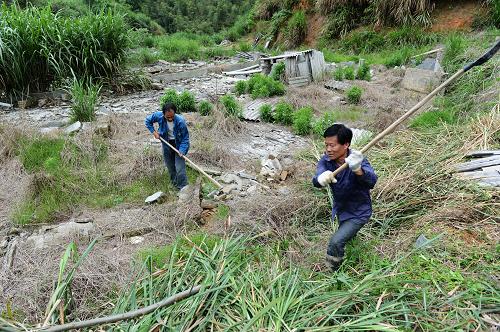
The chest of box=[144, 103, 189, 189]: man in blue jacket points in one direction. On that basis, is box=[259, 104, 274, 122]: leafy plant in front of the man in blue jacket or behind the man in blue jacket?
behind

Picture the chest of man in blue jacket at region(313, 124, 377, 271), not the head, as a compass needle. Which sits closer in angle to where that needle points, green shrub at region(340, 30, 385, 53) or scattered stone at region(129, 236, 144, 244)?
the scattered stone

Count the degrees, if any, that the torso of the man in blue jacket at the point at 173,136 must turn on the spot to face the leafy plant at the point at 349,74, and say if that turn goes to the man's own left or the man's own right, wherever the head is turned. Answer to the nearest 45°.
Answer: approximately 135° to the man's own left

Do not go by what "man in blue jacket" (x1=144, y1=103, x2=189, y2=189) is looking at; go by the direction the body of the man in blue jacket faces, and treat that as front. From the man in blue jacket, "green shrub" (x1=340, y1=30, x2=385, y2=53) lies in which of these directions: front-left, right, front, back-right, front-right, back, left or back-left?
back-left

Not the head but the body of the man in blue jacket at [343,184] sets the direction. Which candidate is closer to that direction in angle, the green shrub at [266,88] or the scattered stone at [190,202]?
the scattered stone

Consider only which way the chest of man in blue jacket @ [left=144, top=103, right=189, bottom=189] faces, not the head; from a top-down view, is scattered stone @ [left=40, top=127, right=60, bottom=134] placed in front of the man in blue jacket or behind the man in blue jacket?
behind

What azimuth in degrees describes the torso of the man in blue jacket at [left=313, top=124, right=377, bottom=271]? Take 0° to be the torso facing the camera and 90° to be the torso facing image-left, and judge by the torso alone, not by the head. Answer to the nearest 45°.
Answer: approximately 45°

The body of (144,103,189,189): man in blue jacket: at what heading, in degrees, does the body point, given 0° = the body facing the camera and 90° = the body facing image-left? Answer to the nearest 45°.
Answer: approximately 0°

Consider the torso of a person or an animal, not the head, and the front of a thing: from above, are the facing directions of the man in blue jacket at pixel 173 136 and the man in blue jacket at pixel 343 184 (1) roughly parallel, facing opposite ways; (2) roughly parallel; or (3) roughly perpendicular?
roughly perpendicular

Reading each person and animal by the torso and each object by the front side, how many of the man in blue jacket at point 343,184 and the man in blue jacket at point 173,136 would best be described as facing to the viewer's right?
0

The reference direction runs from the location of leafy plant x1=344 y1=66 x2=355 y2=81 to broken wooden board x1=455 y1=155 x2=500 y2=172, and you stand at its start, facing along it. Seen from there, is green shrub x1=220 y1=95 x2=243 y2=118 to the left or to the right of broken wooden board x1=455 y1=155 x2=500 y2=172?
right

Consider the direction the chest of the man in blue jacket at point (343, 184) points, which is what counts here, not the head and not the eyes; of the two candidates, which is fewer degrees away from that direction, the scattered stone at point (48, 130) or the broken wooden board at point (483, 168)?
the scattered stone

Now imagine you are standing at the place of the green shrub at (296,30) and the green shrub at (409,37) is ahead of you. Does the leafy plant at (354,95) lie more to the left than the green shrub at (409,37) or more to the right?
right

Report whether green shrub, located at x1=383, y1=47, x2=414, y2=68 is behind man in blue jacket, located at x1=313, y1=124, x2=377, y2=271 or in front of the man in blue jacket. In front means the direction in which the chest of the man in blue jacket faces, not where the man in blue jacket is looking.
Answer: behind
